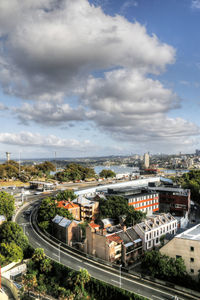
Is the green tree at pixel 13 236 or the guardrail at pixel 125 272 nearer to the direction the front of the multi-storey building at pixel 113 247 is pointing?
the guardrail

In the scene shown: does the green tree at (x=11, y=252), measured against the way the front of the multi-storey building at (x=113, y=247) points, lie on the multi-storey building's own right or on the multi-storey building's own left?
on the multi-storey building's own right

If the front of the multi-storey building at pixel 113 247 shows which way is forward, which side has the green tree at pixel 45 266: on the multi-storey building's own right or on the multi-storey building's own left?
on the multi-storey building's own right

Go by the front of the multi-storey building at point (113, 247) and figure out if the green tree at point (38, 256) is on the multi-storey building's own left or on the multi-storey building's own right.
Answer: on the multi-storey building's own right
